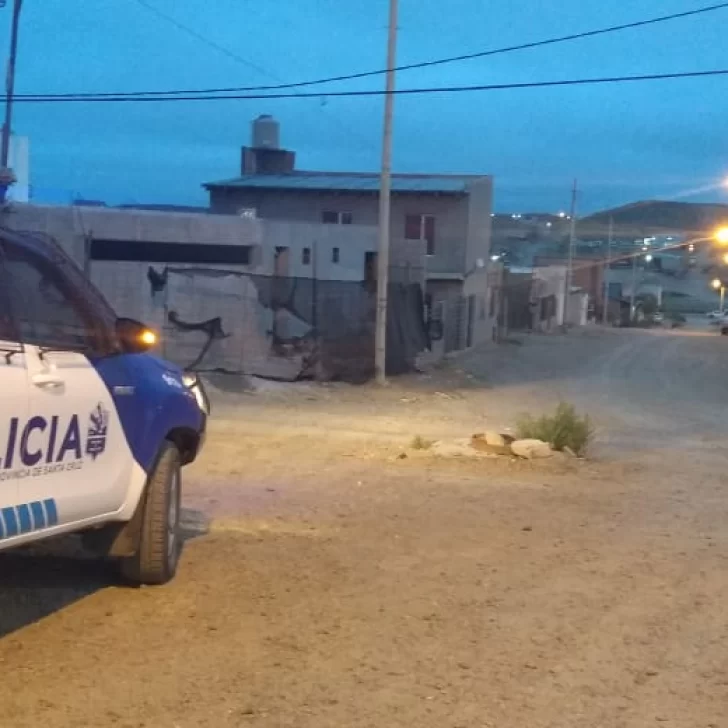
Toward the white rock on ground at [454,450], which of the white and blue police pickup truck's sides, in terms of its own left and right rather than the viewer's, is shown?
front

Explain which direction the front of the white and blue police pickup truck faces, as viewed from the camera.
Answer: facing away from the viewer and to the right of the viewer

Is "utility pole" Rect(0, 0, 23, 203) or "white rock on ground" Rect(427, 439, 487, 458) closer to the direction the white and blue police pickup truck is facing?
the white rock on ground

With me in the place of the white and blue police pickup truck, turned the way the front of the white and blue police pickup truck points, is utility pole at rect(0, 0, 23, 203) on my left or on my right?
on my left

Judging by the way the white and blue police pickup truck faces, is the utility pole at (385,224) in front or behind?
in front

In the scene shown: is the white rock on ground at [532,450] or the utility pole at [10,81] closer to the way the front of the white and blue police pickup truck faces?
the white rock on ground

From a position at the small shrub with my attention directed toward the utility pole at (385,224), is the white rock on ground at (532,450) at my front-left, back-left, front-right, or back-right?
back-left

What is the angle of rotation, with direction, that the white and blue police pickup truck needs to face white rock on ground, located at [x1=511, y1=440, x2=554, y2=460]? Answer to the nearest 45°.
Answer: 0° — it already faces it
